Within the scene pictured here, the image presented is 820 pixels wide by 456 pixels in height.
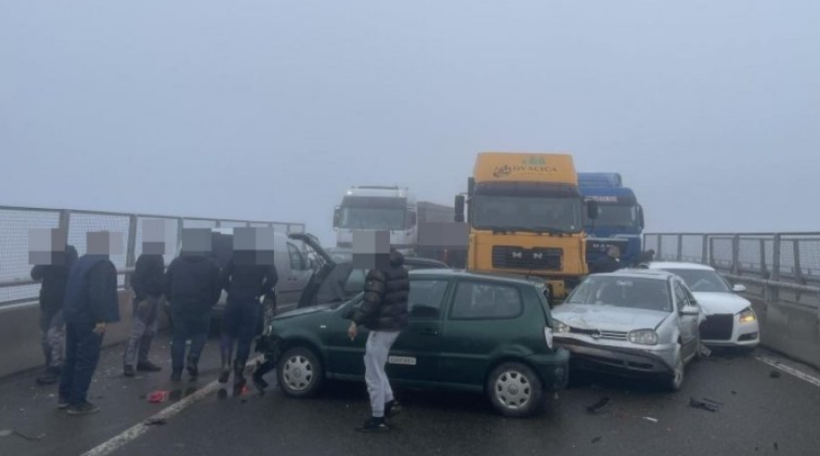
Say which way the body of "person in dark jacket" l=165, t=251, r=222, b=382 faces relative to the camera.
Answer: away from the camera

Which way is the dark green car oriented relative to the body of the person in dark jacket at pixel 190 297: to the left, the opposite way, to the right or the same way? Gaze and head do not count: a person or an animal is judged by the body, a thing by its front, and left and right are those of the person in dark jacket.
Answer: to the left

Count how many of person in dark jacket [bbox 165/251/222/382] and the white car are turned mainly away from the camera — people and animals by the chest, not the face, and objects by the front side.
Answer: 1

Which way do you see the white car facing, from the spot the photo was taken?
facing the viewer and to the right of the viewer

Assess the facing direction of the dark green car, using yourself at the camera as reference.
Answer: facing to the left of the viewer

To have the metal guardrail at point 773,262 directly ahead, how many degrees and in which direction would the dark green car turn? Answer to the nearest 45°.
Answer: approximately 135° to its right

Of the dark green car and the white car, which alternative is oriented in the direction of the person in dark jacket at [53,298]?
the dark green car

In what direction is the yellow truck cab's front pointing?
toward the camera

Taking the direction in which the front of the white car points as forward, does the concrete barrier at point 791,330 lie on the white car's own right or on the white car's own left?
on the white car's own left

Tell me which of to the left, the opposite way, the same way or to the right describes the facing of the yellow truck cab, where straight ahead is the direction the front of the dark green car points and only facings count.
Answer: to the left

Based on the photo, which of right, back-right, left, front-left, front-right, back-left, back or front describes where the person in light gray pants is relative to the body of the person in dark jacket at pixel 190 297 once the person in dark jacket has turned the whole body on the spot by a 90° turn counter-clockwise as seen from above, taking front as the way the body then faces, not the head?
back-left

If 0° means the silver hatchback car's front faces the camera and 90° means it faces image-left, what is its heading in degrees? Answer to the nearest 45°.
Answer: approximately 45°
